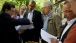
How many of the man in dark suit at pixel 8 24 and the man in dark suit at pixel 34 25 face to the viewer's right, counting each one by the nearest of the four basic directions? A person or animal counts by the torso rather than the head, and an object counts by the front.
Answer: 1

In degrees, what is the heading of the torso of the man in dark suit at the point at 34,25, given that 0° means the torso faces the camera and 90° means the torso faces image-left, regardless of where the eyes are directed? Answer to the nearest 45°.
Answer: approximately 45°

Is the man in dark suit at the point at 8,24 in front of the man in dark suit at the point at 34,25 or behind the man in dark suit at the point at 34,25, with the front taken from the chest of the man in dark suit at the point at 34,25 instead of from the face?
in front

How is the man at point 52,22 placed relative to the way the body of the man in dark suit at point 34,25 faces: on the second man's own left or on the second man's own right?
on the second man's own left

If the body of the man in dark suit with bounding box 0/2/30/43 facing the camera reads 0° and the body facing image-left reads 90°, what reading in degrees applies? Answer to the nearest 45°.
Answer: approximately 270°
